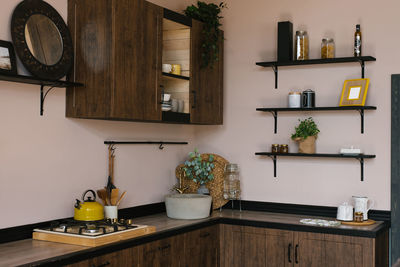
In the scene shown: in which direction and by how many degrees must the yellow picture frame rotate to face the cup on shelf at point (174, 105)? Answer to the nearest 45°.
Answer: approximately 90° to its right

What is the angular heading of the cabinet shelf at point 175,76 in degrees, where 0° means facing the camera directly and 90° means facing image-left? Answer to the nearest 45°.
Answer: approximately 315°

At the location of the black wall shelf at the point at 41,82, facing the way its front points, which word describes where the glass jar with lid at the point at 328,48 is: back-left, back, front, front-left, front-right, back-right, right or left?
front-left

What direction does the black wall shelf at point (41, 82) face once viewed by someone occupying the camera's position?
facing the viewer and to the right of the viewer

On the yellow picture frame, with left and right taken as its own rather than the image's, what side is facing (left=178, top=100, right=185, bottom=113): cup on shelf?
right

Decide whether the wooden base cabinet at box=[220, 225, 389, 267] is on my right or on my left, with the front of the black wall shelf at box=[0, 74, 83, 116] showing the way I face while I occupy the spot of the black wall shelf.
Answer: on my left

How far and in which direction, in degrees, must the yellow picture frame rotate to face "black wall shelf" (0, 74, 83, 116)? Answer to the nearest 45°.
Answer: approximately 45° to its right

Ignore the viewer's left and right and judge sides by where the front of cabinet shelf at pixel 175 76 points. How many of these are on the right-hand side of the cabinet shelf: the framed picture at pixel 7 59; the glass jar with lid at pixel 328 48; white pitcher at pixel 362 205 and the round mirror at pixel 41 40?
2

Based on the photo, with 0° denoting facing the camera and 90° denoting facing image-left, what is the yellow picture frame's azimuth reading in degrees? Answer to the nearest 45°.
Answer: approximately 0°
